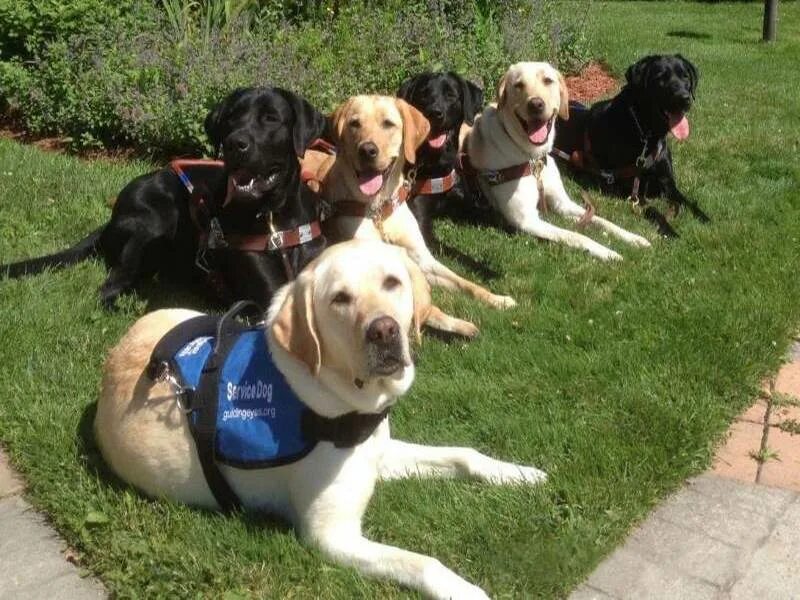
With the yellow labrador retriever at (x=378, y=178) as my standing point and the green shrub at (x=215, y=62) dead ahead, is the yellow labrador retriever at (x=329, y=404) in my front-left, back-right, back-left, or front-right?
back-left

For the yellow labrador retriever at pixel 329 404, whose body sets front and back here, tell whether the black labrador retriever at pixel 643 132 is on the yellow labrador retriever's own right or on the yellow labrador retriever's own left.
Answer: on the yellow labrador retriever's own left

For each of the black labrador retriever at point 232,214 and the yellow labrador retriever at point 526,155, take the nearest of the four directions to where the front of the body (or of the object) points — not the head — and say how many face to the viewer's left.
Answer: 0

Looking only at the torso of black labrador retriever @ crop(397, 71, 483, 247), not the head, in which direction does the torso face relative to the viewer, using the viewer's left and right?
facing the viewer

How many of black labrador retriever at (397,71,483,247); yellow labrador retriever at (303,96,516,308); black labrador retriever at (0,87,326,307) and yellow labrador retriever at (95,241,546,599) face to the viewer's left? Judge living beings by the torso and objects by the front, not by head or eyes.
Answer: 0

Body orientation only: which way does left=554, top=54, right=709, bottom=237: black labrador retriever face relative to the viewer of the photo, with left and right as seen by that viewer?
facing the viewer and to the right of the viewer

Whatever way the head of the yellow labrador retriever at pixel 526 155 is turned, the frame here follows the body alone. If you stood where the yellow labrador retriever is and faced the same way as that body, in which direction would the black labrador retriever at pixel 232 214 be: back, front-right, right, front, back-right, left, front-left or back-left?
right

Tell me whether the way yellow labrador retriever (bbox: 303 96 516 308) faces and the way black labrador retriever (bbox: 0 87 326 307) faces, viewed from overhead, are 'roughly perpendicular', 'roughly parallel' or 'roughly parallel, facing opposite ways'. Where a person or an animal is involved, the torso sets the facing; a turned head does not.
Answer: roughly parallel

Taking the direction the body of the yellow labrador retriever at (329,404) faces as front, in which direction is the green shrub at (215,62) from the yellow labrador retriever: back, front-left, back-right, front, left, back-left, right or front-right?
back-left

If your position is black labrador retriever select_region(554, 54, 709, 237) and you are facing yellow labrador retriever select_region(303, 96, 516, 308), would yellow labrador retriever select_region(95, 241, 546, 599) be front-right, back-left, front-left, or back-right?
front-left

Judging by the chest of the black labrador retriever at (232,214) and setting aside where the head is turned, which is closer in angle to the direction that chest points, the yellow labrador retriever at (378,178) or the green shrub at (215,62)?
the yellow labrador retriever

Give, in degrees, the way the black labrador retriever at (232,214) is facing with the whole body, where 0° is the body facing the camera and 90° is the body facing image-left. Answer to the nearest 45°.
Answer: approximately 315°

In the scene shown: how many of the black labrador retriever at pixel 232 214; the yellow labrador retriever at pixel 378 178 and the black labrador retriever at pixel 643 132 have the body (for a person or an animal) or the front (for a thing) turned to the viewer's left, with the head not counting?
0

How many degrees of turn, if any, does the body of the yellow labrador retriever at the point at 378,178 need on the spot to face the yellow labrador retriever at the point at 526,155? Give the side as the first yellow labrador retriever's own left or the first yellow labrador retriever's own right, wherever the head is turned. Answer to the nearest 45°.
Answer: approximately 90° to the first yellow labrador retriever's own left

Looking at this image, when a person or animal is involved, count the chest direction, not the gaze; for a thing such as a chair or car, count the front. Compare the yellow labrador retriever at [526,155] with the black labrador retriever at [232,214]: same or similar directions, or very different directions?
same or similar directions
